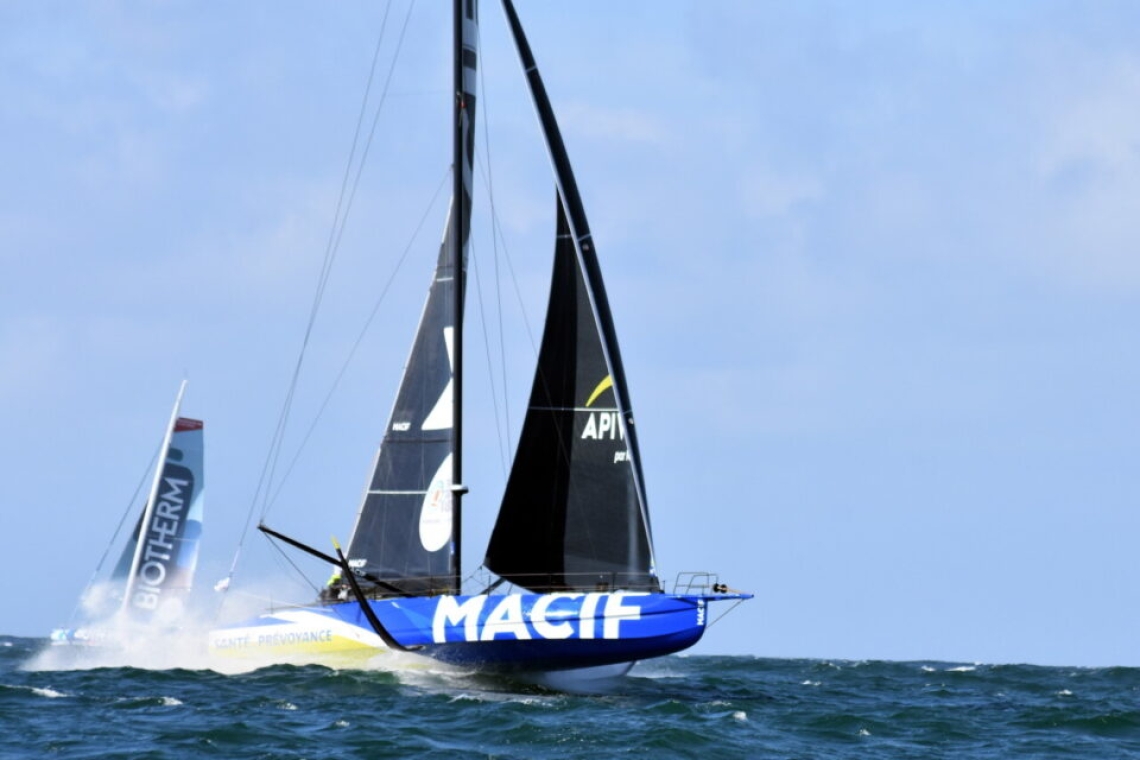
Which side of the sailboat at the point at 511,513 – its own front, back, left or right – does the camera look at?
right

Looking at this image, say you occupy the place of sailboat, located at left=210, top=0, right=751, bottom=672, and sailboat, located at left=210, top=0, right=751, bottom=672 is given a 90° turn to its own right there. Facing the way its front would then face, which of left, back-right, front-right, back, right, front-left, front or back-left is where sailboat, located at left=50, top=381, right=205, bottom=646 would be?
back-right
